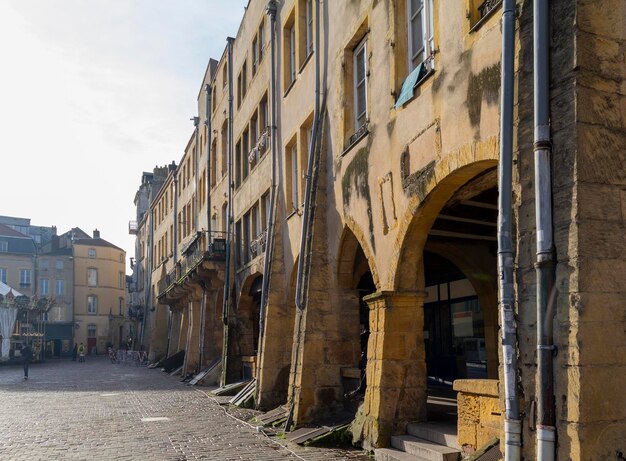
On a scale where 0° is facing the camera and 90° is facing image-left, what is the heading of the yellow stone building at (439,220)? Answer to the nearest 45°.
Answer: approximately 45°
